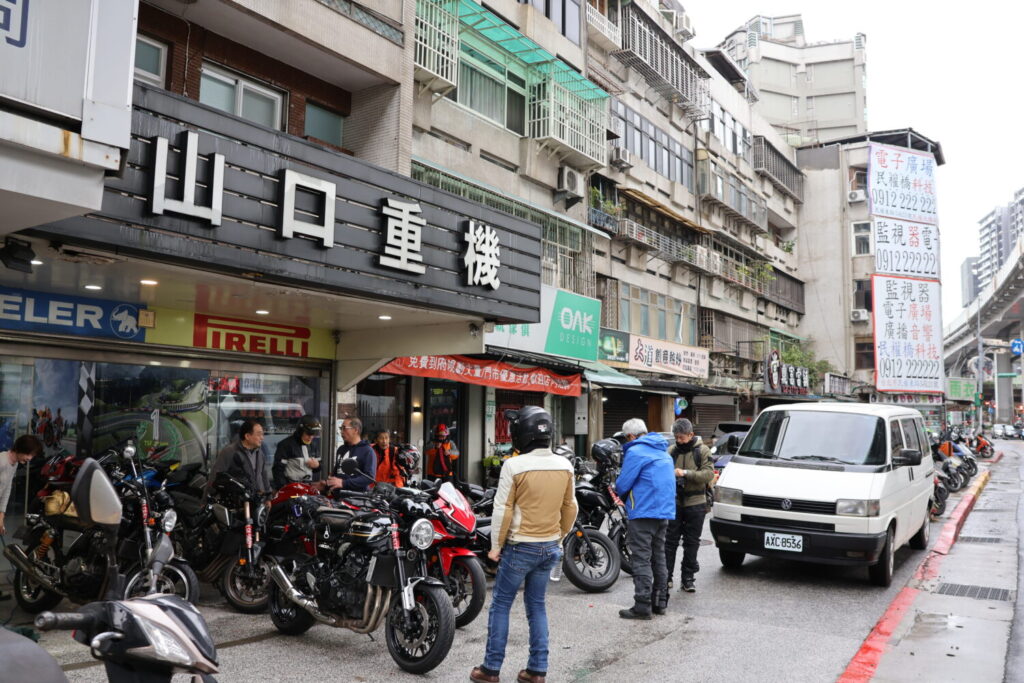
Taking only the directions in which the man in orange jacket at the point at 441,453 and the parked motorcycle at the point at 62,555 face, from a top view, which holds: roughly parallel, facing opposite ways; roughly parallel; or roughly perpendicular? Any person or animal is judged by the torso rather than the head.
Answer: roughly perpendicular

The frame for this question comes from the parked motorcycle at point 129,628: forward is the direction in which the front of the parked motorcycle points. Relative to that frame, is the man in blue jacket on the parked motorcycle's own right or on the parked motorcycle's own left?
on the parked motorcycle's own left

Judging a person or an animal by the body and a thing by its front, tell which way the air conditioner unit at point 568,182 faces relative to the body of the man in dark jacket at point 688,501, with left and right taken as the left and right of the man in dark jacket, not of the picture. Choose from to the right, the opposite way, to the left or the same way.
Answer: to the left

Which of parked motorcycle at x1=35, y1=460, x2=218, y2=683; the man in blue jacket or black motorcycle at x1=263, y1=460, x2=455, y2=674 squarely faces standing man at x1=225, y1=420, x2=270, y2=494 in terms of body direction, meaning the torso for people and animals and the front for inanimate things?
the man in blue jacket

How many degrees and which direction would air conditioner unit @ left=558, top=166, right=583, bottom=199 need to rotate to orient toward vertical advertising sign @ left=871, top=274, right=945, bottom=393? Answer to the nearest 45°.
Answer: approximately 90° to its left

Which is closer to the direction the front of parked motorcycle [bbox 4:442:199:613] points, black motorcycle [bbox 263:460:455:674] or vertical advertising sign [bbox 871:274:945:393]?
the black motorcycle

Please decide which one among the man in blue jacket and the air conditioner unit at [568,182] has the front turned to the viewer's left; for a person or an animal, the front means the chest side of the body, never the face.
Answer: the man in blue jacket

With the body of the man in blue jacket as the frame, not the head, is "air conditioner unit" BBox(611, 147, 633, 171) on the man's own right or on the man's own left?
on the man's own right

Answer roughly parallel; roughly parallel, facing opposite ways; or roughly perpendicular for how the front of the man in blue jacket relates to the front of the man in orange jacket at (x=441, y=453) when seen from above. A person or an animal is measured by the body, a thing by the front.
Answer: roughly perpendicular

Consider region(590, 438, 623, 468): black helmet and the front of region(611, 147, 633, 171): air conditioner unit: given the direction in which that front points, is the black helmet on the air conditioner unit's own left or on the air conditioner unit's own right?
on the air conditioner unit's own right

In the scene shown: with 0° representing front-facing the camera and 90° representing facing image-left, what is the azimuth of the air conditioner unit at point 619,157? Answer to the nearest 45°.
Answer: approximately 315°

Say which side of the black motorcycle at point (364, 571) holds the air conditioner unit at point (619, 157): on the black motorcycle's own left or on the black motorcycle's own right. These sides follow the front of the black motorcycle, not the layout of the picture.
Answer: on the black motorcycle's own left
